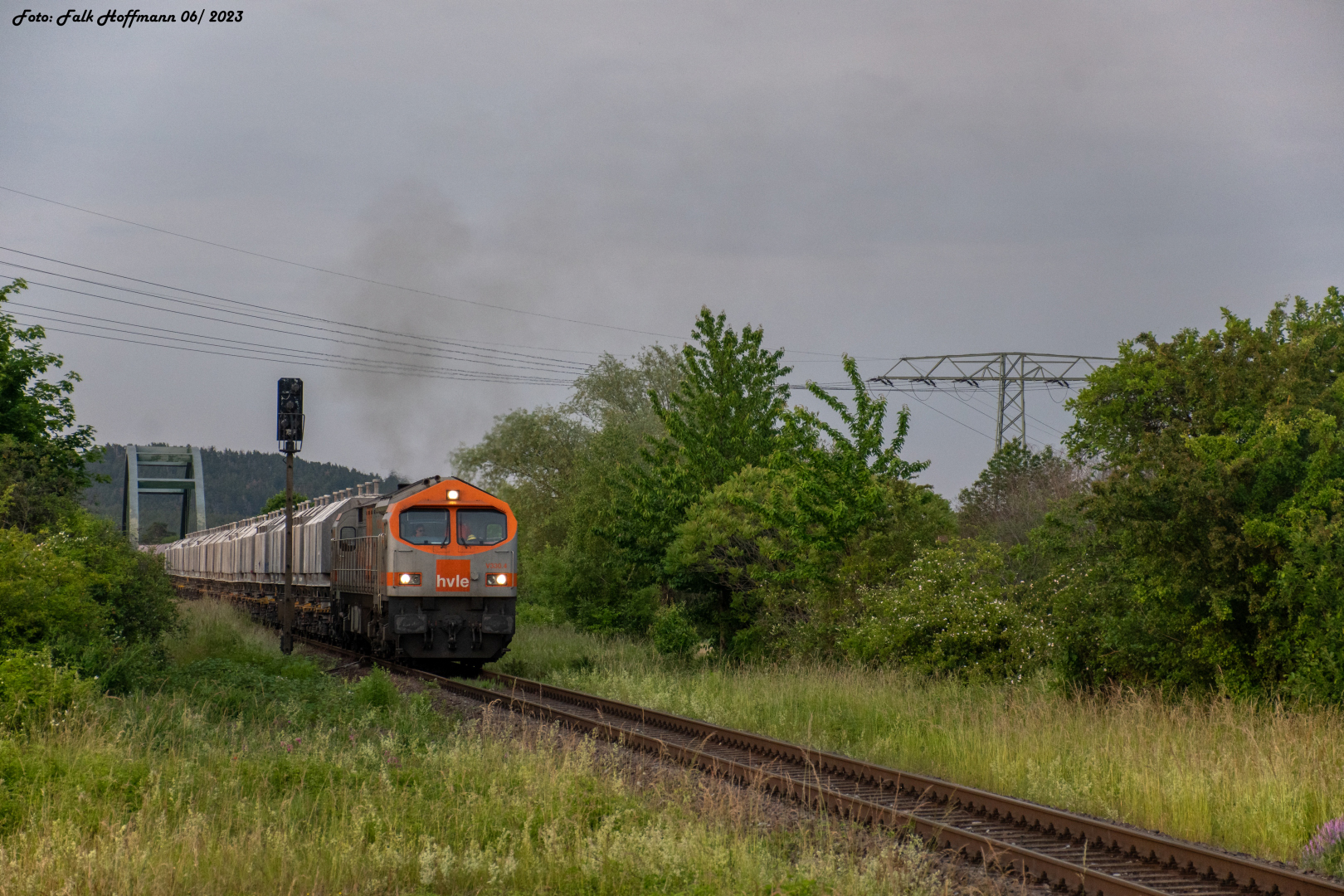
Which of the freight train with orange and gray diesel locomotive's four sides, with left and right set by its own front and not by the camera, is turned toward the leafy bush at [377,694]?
front

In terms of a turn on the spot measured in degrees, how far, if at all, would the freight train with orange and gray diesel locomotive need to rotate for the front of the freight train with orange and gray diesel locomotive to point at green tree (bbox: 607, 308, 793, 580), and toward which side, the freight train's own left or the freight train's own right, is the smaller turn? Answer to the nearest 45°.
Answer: approximately 135° to the freight train's own left

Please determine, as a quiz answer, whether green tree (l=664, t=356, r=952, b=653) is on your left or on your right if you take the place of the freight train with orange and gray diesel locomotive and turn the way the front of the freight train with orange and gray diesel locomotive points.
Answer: on your left

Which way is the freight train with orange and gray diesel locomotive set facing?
toward the camera

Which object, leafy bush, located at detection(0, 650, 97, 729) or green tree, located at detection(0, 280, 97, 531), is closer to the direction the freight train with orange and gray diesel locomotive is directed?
the leafy bush

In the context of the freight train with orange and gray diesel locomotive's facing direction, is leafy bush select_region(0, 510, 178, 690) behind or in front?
in front

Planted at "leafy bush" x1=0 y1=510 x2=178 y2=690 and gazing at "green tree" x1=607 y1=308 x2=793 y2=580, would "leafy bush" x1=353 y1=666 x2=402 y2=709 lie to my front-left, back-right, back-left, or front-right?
front-right

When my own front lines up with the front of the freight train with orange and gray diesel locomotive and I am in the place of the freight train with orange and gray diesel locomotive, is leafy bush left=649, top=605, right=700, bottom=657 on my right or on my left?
on my left

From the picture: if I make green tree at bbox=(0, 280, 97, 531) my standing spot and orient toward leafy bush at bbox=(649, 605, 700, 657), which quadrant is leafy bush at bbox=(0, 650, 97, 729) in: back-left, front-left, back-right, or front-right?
front-right

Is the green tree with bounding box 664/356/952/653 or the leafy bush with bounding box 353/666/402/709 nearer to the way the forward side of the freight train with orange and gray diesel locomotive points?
the leafy bush

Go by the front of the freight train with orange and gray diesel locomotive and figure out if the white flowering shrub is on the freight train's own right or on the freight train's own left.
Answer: on the freight train's own left

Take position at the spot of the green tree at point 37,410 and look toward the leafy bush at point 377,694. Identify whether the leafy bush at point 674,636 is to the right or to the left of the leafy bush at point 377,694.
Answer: left
